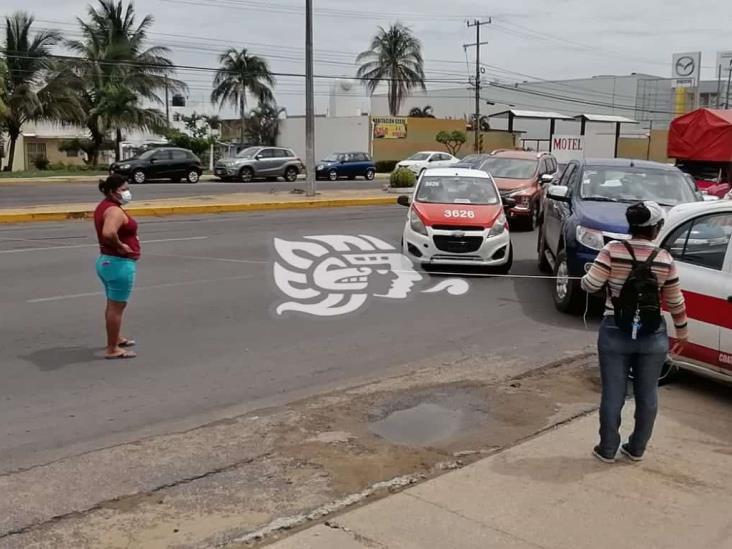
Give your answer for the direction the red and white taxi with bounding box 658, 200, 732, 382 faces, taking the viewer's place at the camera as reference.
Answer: facing the viewer and to the right of the viewer

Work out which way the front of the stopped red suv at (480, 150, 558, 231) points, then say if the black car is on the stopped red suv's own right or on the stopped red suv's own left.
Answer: on the stopped red suv's own right

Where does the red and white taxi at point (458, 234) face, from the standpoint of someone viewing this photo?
facing the viewer

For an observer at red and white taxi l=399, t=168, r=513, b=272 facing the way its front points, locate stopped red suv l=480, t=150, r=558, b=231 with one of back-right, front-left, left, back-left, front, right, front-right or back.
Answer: back

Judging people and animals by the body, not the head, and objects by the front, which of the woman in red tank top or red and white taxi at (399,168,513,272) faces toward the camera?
the red and white taxi

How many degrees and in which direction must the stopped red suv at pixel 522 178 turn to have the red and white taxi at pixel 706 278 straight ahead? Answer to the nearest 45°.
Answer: approximately 45° to its left

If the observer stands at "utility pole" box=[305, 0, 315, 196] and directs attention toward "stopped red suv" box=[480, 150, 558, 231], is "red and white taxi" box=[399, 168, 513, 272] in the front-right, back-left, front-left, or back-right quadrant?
front-right

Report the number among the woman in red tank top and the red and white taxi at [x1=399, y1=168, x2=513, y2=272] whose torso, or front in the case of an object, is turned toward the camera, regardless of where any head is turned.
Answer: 1

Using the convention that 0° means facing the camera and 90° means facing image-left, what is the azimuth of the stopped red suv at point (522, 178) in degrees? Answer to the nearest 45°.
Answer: approximately 45°

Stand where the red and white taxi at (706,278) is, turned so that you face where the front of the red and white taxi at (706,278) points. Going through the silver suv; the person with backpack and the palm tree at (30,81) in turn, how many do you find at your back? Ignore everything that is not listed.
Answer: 2

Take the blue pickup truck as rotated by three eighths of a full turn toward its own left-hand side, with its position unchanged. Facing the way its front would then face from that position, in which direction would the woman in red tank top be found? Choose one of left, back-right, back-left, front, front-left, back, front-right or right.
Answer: back-left

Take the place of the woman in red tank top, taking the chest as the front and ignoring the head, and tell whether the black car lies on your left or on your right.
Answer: on your left

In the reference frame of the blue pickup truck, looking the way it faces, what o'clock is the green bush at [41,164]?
The green bush is roughly at 4 o'clock from the blue pickup truck.

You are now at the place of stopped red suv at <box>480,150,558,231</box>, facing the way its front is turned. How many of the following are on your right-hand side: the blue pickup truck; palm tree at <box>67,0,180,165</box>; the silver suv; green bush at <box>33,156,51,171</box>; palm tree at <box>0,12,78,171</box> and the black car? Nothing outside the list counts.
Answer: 5

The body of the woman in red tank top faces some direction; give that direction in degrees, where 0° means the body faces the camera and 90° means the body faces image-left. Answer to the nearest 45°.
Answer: approximately 270°

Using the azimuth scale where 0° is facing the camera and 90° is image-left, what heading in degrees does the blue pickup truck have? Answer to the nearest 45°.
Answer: approximately 315°
